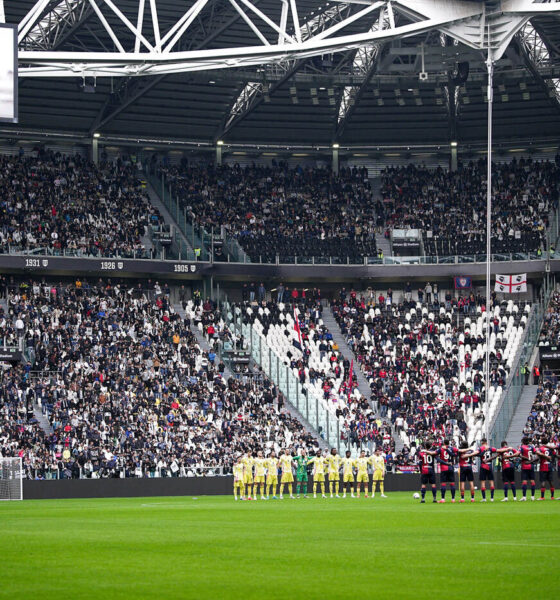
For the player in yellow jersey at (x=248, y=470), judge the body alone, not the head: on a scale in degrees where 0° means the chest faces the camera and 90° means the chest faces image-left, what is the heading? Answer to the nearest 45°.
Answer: approximately 0°

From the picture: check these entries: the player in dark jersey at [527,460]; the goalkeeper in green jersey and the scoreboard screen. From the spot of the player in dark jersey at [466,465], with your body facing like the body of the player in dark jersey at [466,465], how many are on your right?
1
